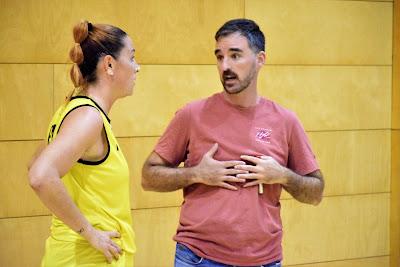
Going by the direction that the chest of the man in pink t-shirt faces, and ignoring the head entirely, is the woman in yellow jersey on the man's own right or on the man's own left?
on the man's own right

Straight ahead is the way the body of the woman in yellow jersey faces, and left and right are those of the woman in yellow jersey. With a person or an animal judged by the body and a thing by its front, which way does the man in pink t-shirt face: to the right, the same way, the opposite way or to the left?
to the right

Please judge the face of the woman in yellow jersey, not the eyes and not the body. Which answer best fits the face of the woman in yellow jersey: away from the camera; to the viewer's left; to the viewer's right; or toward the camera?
to the viewer's right

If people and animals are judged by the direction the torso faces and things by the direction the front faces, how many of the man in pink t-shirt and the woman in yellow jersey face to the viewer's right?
1

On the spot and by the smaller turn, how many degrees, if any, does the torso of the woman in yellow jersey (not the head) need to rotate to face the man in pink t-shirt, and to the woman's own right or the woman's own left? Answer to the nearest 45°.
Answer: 0° — they already face them

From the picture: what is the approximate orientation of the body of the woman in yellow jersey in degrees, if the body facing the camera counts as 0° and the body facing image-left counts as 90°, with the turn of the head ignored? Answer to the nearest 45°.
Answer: approximately 270°
